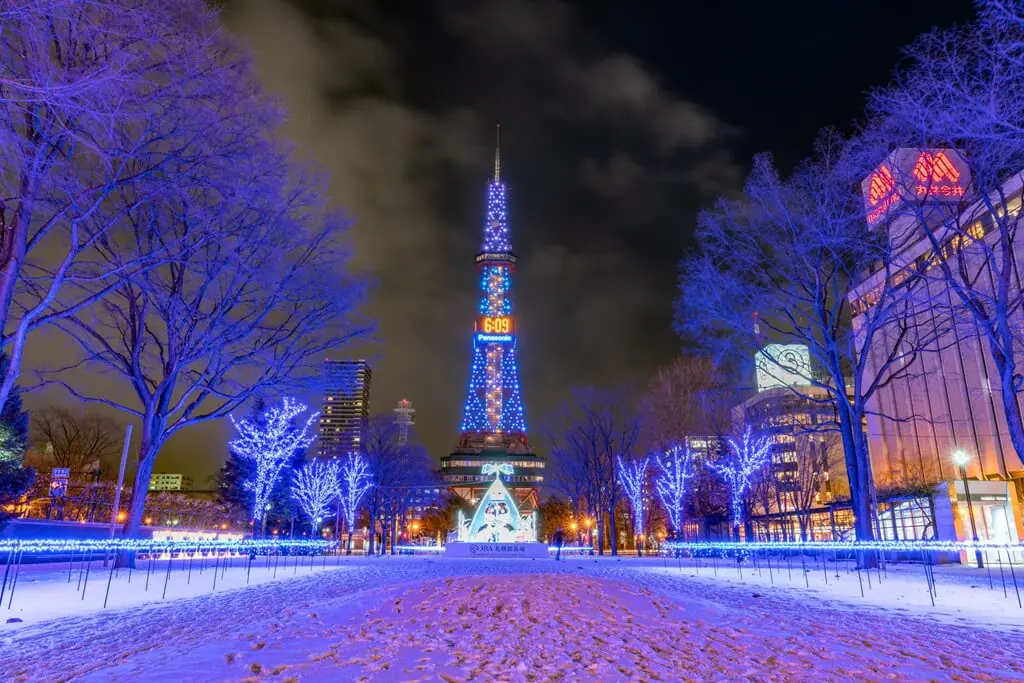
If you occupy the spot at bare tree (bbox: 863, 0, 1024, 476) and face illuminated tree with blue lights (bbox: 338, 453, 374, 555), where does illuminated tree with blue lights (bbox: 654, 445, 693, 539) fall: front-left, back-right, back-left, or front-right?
front-right

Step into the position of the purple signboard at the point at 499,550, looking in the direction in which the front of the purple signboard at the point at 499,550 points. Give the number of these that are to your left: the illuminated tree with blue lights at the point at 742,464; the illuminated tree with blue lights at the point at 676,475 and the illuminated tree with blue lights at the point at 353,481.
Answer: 2

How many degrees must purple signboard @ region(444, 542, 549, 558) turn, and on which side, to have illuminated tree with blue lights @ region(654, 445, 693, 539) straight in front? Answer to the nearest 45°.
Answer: approximately 90° to its left

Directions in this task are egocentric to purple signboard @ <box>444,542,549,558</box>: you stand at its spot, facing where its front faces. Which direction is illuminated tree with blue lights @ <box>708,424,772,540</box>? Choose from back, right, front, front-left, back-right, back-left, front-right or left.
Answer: left

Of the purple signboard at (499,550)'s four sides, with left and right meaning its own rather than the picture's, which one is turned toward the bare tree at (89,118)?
front

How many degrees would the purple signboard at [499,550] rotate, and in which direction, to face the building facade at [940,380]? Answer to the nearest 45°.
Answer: approximately 90° to its left

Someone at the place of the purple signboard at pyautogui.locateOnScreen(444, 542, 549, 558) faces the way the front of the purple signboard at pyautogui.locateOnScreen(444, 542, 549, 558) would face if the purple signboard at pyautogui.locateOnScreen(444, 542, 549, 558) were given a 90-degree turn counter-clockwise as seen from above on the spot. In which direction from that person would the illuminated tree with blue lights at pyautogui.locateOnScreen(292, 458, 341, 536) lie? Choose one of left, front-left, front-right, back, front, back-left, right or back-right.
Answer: back-left

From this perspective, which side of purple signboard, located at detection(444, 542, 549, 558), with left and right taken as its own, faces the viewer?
front

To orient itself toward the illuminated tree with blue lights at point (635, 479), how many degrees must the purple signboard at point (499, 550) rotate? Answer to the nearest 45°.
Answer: approximately 135° to its left

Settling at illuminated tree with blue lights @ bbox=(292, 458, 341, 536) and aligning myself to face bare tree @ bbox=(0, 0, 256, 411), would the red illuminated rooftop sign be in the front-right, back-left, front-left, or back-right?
front-left

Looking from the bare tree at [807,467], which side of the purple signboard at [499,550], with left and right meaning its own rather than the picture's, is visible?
left

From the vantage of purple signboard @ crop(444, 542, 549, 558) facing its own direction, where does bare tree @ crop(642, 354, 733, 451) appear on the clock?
The bare tree is roughly at 8 o'clock from the purple signboard.

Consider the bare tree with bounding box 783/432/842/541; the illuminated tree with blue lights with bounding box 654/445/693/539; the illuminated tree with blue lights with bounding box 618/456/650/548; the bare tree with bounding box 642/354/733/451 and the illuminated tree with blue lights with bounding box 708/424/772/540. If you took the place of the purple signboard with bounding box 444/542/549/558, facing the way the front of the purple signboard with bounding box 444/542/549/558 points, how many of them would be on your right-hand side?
0

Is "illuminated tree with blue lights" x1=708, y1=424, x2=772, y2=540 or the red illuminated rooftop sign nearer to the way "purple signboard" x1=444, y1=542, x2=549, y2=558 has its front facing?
the red illuminated rooftop sign

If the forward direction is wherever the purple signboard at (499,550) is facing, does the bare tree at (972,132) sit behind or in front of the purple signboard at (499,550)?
in front
